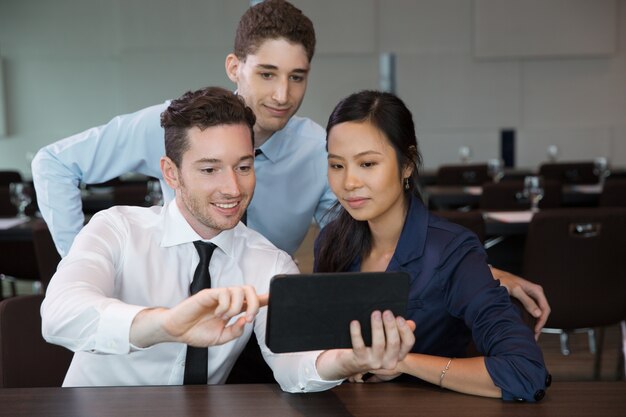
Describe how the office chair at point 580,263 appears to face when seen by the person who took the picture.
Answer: facing away from the viewer

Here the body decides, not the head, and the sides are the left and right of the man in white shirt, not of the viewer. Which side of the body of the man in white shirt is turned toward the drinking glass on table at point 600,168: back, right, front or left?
left

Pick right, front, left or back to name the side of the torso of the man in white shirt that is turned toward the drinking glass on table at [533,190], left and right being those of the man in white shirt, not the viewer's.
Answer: left

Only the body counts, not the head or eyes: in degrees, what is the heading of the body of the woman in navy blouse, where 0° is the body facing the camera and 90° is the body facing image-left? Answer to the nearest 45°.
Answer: approximately 45°

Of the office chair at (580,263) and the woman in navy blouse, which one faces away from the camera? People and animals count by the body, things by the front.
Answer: the office chair

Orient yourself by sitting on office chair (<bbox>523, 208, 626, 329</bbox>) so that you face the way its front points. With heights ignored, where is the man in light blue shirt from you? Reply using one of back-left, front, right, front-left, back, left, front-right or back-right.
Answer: back-left

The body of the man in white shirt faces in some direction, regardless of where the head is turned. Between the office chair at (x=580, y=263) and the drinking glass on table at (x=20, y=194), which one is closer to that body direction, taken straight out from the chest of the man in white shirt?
the office chair

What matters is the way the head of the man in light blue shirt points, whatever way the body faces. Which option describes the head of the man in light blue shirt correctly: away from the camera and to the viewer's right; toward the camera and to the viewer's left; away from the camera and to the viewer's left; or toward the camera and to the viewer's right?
toward the camera and to the viewer's right
